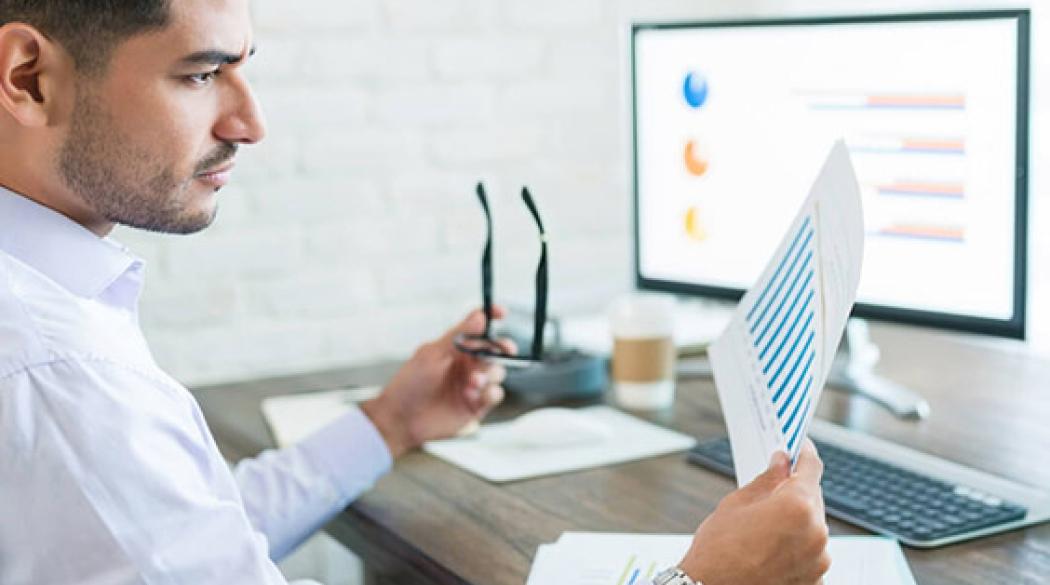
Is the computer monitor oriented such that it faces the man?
yes

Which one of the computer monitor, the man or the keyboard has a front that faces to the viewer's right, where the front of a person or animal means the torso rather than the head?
the man

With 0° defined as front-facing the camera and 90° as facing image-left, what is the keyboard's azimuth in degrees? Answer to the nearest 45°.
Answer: approximately 45°

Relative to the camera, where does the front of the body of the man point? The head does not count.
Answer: to the viewer's right

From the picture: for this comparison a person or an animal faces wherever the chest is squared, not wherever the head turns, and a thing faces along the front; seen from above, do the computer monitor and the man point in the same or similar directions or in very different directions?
very different directions

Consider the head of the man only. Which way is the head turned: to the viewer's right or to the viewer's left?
to the viewer's right

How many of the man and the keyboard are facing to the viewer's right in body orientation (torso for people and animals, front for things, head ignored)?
1

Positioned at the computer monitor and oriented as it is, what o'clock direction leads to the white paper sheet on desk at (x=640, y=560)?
The white paper sheet on desk is roughly at 11 o'clock from the computer monitor.
